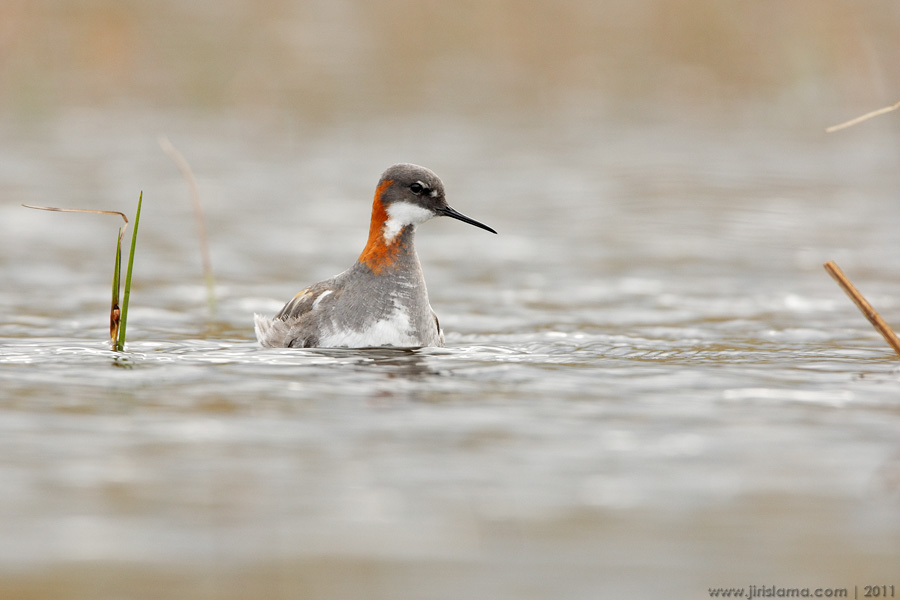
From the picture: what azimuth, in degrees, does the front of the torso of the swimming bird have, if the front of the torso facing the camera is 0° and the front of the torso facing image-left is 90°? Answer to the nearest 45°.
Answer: approximately 315°
